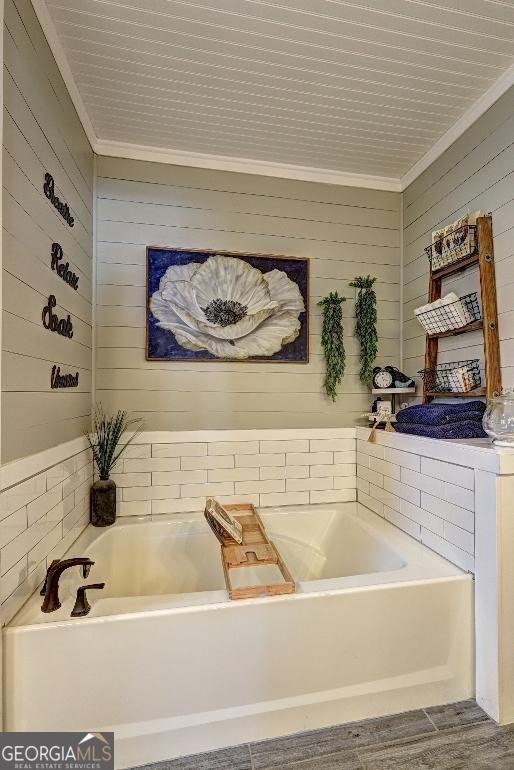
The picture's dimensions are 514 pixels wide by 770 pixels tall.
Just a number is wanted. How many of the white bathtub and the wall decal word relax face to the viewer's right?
1

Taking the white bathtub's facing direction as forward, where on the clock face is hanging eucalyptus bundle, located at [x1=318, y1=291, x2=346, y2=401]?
The hanging eucalyptus bundle is roughly at 7 o'clock from the white bathtub.

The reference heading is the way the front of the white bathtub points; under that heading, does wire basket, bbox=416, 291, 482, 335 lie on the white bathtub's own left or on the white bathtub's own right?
on the white bathtub's own left

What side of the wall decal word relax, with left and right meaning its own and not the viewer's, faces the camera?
right

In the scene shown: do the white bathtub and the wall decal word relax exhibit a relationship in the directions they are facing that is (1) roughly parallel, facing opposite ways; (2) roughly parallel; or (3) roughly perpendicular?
roughly perpendicular

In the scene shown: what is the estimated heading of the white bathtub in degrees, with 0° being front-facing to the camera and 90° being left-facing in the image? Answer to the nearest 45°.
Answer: approximately 0°
